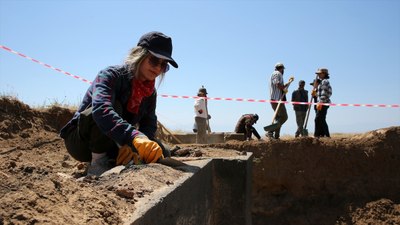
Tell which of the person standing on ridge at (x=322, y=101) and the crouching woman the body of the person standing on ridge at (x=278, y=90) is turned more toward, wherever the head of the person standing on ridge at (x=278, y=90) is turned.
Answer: the person standing on ridge

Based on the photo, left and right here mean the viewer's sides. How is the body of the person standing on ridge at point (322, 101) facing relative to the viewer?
facing to the left of the viewer

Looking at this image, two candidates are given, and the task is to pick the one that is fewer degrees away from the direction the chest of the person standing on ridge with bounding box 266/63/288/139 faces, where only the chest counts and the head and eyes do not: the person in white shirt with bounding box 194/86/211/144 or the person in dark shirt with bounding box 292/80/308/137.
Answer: the person in dark shirt

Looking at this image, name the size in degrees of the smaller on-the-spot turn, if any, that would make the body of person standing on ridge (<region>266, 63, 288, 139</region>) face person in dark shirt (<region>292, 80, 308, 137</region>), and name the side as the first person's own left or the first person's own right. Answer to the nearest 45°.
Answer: approximately 45° to the first person's own left

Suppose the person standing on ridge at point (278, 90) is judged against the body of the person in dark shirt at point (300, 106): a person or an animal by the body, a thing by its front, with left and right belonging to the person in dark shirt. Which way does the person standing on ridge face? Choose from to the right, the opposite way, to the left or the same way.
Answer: to the left

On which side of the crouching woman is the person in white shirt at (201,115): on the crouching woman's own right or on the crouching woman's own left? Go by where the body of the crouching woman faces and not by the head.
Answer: on the crouching woman's own left

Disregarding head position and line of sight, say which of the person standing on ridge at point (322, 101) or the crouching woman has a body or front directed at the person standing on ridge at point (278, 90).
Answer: the person standing on ridge at point (322, 101)

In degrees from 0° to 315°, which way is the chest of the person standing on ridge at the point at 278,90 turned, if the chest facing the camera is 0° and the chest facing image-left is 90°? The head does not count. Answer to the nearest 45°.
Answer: approximately 270°
